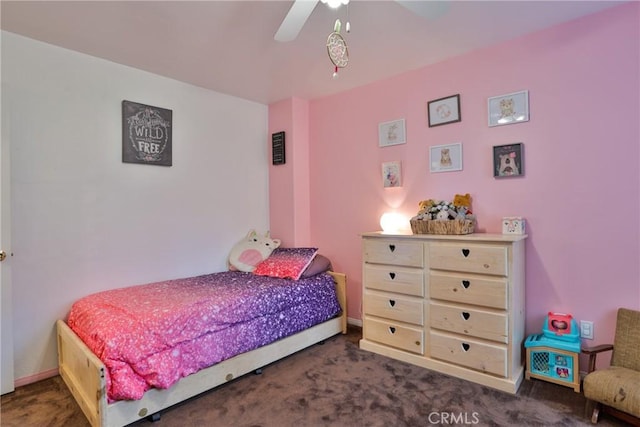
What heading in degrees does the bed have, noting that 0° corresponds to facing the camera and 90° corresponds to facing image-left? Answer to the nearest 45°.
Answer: approximately 45°

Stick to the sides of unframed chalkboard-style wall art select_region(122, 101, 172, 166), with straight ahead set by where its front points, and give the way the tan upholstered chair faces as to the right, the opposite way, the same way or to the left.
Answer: the opposite way

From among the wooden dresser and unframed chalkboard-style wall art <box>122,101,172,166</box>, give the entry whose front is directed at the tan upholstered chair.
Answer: the unframed chalkboard-style wall art

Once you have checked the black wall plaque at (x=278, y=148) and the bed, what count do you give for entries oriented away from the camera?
0

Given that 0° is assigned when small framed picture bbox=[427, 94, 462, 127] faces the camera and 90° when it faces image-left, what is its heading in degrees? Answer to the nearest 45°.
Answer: approximately 45°

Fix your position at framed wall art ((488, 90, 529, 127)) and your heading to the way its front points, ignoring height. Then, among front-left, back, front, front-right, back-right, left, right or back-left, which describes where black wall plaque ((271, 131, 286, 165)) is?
front-right

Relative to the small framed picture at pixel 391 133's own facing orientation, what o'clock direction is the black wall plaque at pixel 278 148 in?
The black wall plaque is roughly at 2 o'clock from the small framed picture.

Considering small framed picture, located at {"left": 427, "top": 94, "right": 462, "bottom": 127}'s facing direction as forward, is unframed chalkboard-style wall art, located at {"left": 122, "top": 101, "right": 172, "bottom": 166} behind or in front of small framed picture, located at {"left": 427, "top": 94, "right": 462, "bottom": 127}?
in front
